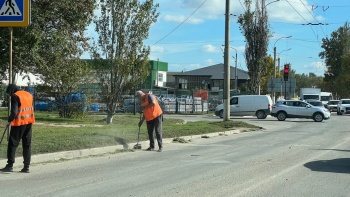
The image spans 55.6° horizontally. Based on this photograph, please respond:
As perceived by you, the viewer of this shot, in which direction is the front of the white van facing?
facing to the left of the viewer

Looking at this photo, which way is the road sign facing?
toward the camera

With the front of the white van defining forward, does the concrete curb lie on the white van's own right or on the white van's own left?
on the white van's own left

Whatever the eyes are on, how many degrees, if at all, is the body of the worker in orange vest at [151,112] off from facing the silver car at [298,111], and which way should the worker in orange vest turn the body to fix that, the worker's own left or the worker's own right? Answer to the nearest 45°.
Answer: approximately 135° to the worker's own right

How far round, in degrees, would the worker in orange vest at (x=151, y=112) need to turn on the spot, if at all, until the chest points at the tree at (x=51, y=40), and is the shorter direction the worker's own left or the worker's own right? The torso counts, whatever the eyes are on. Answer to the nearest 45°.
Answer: approximately 45° to the worker's own right

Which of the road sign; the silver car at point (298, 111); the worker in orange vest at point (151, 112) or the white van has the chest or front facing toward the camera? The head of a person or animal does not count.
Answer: the road sign

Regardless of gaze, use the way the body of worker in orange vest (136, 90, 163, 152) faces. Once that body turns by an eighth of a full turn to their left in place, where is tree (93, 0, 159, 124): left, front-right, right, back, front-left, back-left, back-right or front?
back-right

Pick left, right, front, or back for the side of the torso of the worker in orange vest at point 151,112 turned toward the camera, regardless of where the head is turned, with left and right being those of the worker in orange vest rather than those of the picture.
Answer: left

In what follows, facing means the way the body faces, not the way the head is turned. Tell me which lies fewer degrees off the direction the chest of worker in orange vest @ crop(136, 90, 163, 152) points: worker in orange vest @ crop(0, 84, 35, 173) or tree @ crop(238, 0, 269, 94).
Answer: the worker in orange vest

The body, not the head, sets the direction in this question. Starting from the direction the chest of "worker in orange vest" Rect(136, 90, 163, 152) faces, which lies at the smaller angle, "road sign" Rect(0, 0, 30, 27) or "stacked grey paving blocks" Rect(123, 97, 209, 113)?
the road sign

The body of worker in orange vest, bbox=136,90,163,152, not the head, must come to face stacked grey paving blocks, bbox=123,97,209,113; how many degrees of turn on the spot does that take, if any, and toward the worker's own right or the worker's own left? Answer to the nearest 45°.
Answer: approximately 90° to the worker's own right

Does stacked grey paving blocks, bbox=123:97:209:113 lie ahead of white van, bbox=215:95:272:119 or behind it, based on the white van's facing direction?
ahead

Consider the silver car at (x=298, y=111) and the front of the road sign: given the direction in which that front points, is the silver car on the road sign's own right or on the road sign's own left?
on the road sign's own left
